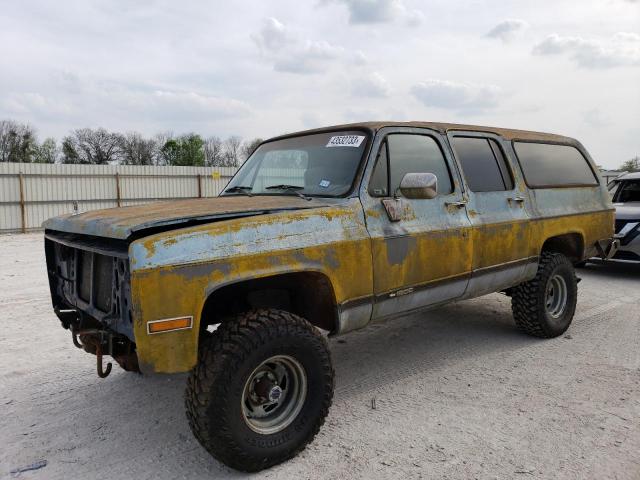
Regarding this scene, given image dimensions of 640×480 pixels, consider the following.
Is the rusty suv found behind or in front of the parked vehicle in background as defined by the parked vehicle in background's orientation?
in front

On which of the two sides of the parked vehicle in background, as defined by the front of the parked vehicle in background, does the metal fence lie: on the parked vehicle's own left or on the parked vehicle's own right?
on the parked vehicle's own right

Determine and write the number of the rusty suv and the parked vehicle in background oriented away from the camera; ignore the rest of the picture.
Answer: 0

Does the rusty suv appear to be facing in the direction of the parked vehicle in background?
no

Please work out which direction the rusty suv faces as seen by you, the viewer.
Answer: facing the viewer and to the left of the viewer

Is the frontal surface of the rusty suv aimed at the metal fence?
no
